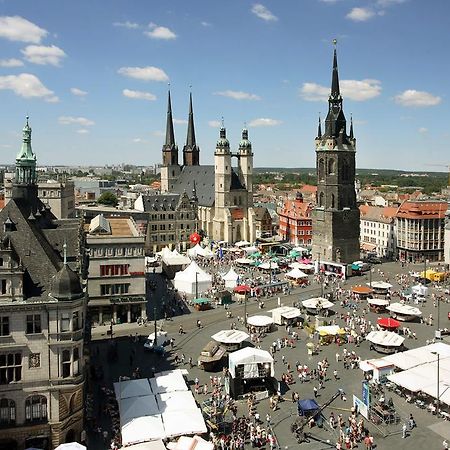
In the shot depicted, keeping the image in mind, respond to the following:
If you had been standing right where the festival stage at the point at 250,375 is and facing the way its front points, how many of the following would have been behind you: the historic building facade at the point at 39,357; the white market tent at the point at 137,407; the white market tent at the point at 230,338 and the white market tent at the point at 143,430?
1

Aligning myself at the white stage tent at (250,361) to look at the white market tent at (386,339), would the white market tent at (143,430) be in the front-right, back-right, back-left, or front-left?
back-right

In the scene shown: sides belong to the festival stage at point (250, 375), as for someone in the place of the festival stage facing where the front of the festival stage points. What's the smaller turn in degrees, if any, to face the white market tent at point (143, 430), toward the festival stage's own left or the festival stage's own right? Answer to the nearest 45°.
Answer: approximately 45° to the festival stage's own right

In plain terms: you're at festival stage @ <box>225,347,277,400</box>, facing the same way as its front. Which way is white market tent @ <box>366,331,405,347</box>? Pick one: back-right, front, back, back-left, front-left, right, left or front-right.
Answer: back-left

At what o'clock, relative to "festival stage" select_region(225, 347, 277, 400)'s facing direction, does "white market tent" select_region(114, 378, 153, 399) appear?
The white market tent is roughly at 2 o'clock from the festival stage.

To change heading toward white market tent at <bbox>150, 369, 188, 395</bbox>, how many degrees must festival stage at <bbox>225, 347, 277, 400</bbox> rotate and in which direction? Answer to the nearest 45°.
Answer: approximately 45° to its right

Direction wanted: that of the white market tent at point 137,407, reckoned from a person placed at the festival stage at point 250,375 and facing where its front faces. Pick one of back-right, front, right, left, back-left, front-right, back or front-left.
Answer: front-right

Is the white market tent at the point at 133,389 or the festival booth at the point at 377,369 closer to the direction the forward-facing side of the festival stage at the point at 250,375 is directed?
the white market tent

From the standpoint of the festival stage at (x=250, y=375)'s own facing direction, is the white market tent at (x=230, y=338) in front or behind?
behind

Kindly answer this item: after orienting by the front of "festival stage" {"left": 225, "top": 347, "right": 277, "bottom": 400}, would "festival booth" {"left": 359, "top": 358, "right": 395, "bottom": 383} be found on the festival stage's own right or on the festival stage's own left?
on the festival stage's own left

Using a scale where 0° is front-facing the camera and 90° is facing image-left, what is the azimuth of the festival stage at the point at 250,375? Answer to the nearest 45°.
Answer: approximately 0°
